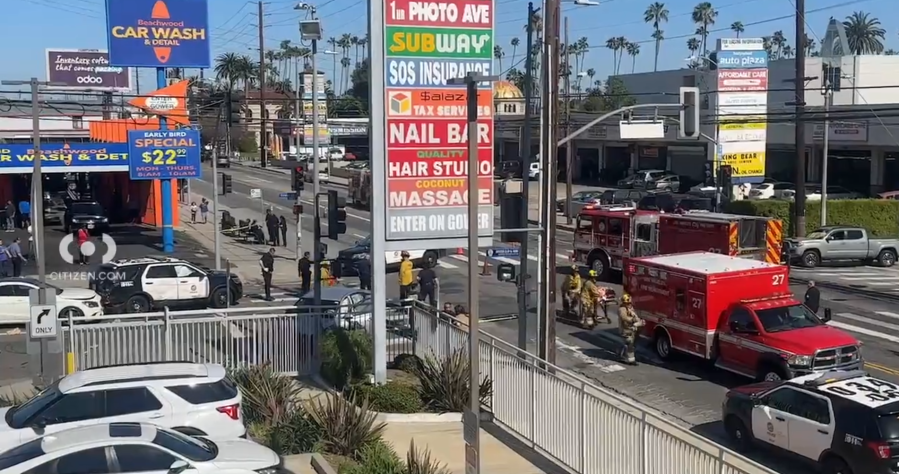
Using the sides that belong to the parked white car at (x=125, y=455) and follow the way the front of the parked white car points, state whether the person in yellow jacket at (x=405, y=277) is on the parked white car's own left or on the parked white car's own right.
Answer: on the parked white car's own left

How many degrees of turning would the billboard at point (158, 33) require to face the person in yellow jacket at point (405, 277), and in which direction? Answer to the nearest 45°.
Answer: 0° — it already faces them

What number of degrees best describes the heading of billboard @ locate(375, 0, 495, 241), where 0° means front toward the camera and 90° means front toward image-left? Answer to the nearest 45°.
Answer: approximately 0°

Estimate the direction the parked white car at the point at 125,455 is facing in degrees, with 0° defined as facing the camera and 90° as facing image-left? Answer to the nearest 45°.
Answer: approximately 270°

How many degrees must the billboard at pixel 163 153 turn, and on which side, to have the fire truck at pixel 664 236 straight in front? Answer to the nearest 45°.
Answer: approximately 45° to its left

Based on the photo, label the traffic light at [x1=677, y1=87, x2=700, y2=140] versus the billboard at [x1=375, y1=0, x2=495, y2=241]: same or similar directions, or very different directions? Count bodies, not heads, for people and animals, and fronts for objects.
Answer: very different directions
